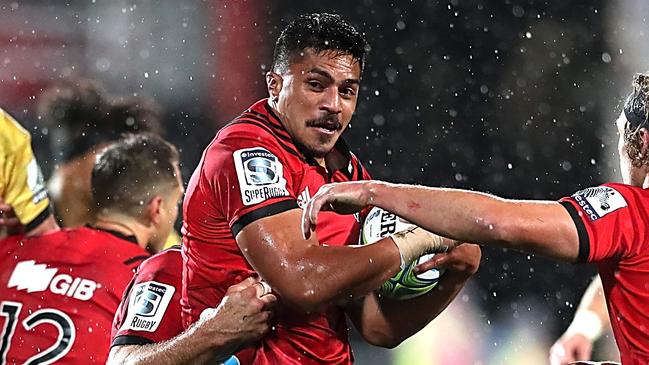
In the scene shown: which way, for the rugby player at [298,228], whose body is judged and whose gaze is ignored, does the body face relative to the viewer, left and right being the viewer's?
facing the viewer and to the right of the viewer

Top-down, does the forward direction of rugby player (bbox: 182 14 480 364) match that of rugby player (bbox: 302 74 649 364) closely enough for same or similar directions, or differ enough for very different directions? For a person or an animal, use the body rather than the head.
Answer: very different directions

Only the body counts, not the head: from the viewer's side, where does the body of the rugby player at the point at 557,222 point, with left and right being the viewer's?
facing away from the viewer and to the left of the viewer
